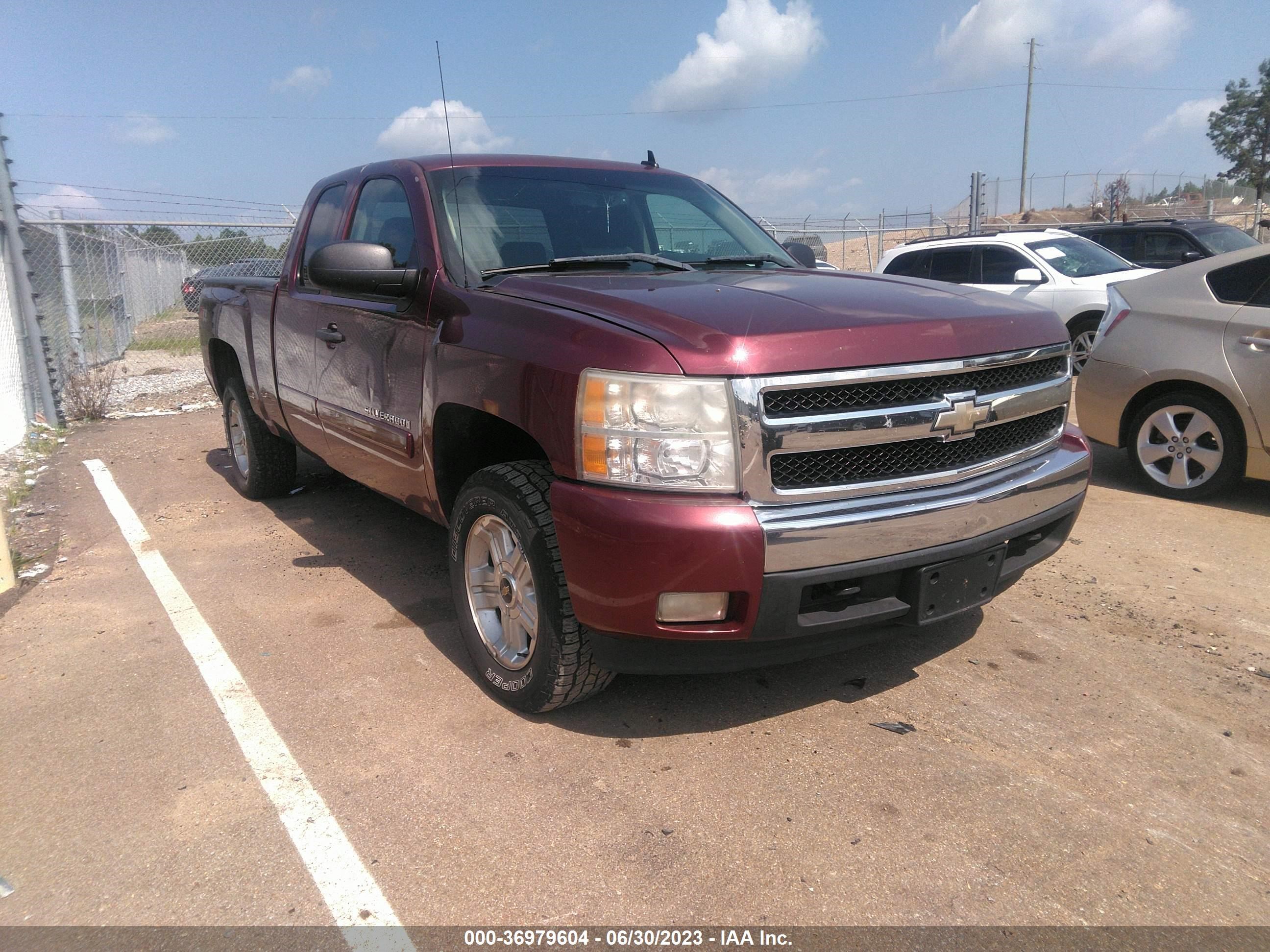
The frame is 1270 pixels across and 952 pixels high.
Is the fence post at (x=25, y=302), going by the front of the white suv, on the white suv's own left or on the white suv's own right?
on the white suv's own right

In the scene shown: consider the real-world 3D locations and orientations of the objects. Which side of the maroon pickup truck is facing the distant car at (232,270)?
back

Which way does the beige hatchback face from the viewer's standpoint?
to the viewer's right

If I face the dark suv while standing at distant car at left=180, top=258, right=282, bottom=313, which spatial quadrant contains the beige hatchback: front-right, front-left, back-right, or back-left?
front-right

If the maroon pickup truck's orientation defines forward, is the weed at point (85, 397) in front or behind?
behind

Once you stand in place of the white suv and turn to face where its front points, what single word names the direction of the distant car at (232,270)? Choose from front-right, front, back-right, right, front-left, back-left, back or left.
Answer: back-right

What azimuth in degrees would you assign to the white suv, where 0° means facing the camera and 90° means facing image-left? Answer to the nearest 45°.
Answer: approximately 315°

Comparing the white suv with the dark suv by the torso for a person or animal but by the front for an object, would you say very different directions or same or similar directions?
same or similar directions

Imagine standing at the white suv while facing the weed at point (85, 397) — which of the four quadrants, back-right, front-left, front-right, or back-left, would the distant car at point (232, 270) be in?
front-right

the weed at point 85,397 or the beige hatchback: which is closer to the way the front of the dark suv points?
the beige hatchback

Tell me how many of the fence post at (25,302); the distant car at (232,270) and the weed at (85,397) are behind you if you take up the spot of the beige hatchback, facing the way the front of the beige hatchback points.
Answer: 3

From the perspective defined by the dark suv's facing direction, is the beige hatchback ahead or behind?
ahead

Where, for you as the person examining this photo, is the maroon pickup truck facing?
facing the viewer and to the right of the viewer

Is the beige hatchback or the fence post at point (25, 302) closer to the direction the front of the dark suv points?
the beige hatchback
